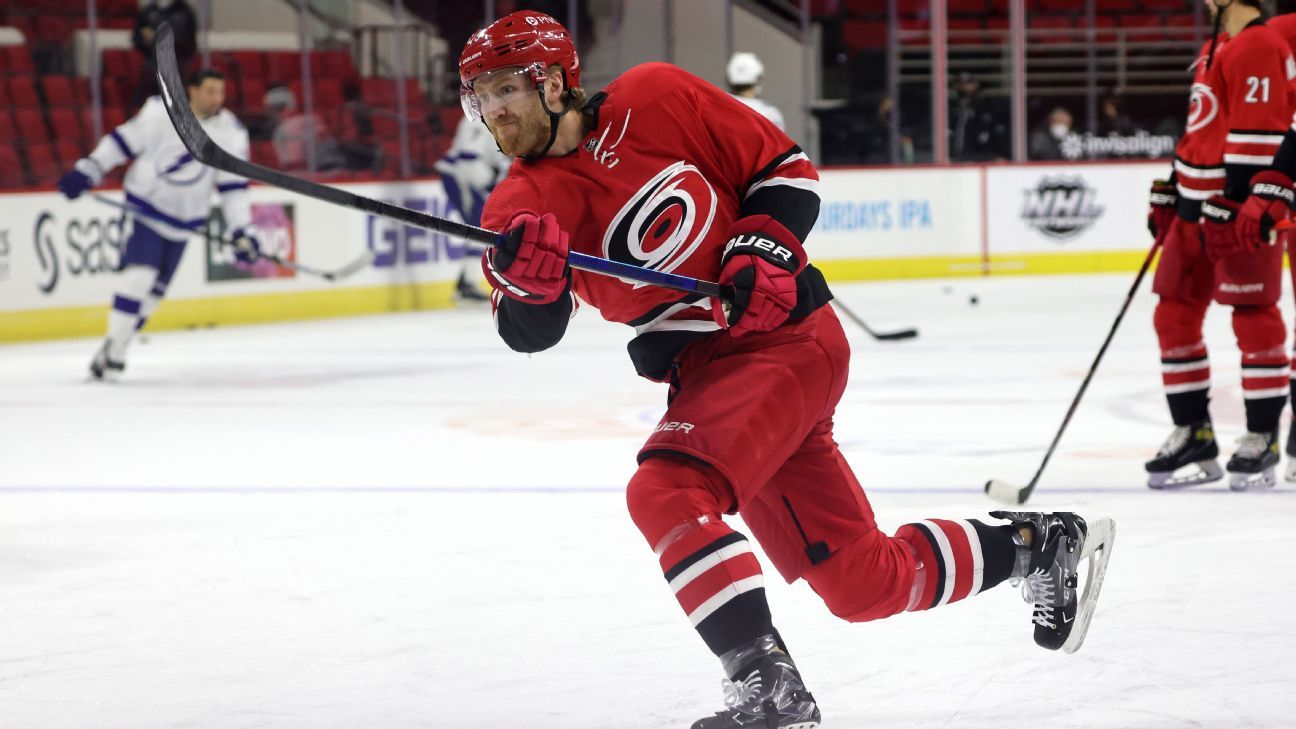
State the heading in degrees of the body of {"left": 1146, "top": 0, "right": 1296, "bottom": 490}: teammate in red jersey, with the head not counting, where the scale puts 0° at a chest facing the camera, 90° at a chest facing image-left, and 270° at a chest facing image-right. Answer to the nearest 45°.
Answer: approximately 45°

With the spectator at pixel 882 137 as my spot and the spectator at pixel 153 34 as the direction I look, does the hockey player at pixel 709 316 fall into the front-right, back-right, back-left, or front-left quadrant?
front-left

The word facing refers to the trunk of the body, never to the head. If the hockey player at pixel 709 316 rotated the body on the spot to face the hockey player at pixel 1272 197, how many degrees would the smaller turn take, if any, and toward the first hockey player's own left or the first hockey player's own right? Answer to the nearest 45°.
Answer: approximately 180°

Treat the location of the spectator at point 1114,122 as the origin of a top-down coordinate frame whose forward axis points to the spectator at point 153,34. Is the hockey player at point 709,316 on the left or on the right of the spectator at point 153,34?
left

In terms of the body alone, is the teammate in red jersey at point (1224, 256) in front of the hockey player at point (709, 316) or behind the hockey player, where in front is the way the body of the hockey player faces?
behind

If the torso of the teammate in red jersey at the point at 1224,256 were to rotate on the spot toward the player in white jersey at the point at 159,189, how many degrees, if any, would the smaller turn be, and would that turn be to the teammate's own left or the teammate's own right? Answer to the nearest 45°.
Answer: approximately 90° to the teammate's own right

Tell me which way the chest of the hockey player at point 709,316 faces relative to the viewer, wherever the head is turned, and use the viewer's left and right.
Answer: facing the viewer and to the left of the viewer

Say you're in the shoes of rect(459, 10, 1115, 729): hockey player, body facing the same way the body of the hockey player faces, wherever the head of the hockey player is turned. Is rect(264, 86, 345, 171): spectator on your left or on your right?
on your right

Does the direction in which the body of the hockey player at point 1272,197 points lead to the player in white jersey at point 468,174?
no
